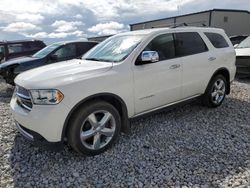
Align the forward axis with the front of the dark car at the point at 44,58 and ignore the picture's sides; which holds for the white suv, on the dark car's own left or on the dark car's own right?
on the dark car's own left

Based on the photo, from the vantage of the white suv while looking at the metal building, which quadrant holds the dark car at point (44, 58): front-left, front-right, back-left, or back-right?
front-left

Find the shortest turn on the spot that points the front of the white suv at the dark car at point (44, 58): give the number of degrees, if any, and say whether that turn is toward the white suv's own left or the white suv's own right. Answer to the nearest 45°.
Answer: approximately 90° to the white suv's own right

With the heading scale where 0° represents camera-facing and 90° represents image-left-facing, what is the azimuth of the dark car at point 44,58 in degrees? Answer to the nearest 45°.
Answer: approximately 45°

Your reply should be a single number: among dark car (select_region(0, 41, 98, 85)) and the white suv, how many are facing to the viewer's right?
0

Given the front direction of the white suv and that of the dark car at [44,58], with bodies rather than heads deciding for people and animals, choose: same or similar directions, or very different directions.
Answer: same or similar directions

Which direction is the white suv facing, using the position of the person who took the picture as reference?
facing the viewer and to the left of the viewer

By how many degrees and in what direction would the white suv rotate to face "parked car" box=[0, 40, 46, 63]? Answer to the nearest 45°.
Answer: approximately 90° to its right

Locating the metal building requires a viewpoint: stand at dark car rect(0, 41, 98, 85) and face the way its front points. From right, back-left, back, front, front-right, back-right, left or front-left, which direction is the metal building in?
back

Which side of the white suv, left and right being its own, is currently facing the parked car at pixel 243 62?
back
